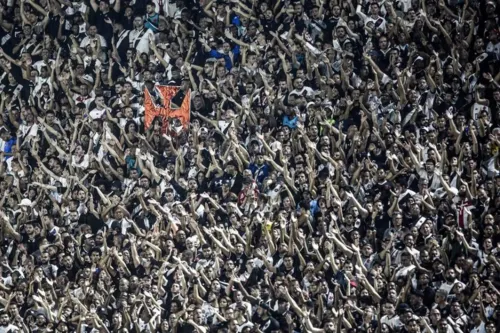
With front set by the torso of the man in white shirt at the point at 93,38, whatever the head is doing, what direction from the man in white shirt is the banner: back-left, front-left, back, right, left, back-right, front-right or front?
front-left

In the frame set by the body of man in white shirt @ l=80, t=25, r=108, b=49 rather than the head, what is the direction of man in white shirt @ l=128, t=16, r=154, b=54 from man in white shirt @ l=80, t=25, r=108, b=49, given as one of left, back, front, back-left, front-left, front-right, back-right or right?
left

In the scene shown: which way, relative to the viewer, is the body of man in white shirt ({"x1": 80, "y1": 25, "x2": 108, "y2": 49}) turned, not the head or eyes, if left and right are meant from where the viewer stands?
facing the viewer
